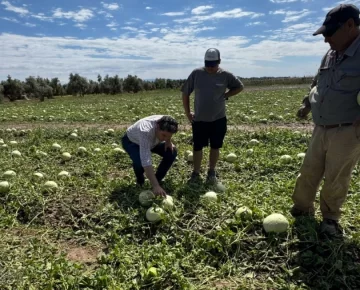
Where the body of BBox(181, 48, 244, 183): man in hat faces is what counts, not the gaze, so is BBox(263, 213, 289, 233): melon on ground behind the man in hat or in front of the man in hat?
in front

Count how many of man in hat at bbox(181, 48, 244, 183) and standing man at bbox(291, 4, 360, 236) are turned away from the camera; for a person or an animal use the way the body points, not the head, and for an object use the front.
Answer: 0

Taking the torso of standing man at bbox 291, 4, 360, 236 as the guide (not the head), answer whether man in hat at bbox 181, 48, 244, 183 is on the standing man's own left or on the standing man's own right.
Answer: on the standing man's own right

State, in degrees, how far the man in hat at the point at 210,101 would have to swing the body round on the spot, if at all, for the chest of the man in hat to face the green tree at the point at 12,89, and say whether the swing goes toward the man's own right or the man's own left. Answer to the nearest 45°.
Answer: approximately 135° to the man's own right

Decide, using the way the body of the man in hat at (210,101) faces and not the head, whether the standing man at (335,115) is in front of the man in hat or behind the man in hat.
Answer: in front

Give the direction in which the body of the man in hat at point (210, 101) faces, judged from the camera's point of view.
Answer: toward the camera

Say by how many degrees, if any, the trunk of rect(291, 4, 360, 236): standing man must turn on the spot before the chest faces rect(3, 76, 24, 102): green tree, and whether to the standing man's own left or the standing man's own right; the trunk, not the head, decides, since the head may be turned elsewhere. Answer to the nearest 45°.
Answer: approximately 90° to the standing man's own right

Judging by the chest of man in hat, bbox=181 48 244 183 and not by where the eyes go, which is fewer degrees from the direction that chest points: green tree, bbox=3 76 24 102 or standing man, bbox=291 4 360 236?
the standing man
